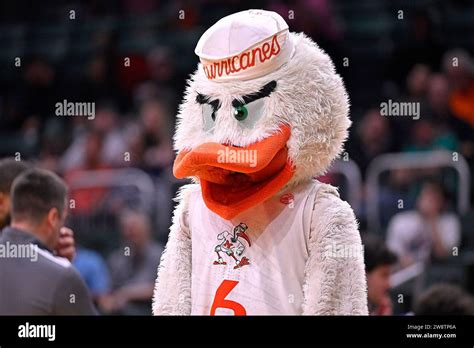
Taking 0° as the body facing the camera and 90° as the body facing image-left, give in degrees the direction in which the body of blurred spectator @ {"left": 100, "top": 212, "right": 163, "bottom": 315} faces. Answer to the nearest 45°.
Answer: approximately 45°

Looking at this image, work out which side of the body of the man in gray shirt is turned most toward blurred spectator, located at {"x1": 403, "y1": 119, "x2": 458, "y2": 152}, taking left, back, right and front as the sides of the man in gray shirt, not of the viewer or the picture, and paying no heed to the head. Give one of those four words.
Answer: front

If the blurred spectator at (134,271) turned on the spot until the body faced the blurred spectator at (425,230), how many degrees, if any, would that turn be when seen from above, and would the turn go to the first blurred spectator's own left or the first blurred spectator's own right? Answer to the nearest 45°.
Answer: approximately 135° to the first blurred spectator's own left

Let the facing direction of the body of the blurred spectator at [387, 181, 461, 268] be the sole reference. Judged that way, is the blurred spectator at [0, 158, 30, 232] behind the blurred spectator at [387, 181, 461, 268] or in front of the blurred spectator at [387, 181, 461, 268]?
in front

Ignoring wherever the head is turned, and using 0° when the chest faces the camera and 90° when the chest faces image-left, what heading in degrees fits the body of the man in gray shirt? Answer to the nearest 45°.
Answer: approximately 225°

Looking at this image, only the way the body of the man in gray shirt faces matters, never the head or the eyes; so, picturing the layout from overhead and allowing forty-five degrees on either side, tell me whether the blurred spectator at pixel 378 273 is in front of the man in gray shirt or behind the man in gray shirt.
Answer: in front

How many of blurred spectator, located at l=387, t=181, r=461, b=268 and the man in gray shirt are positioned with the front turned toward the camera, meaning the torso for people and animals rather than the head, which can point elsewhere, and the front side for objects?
1

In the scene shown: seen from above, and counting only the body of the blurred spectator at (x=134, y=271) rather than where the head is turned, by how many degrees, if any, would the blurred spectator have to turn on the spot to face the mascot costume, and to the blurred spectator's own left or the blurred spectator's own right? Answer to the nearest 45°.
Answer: approximately 45° to the blurred spectator's own left
